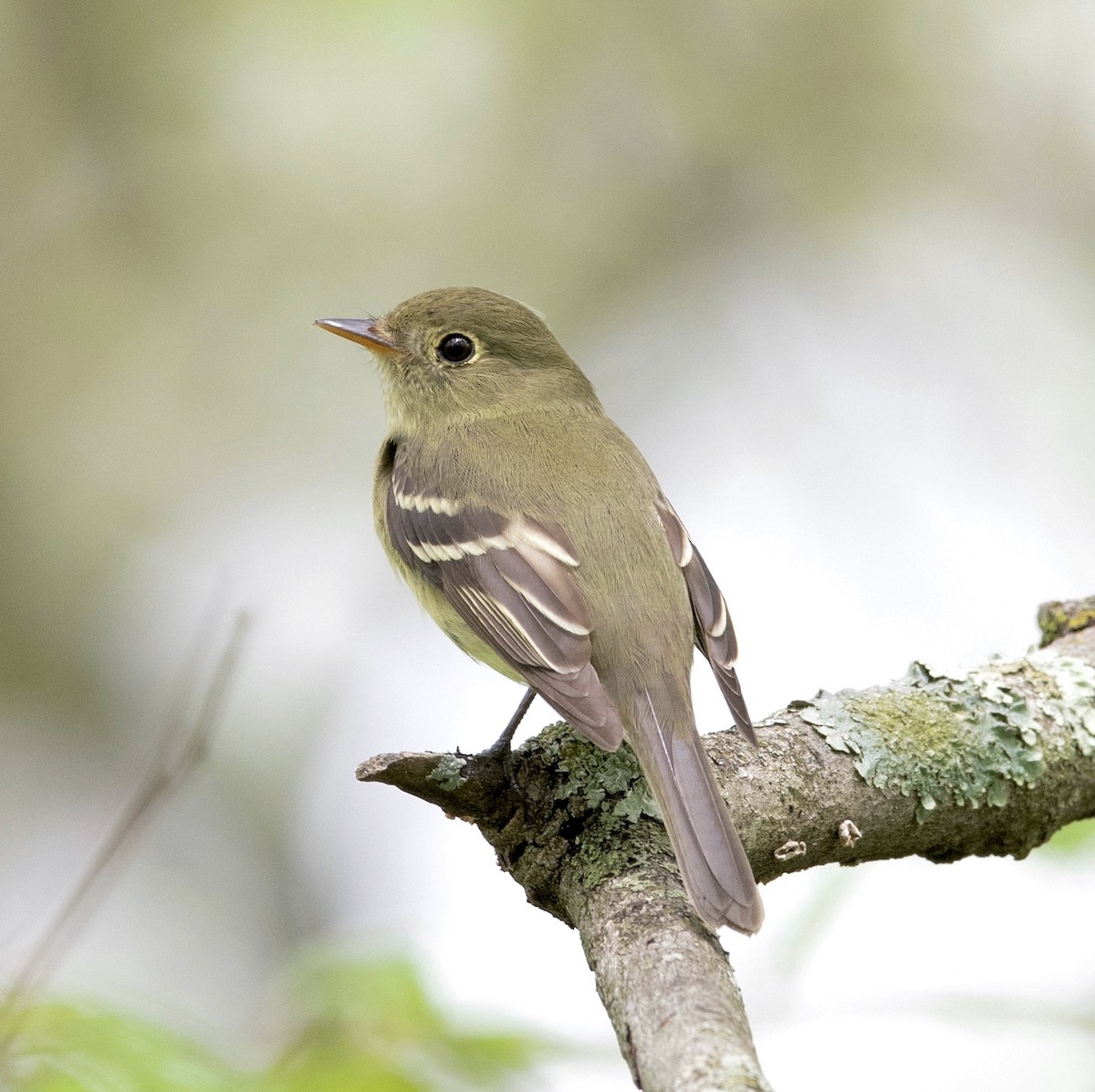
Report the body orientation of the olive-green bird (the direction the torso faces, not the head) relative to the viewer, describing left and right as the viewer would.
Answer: facing away from the viewer and to the left of the viewer

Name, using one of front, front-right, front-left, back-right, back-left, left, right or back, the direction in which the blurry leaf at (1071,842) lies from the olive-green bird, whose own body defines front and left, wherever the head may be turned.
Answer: back-right
